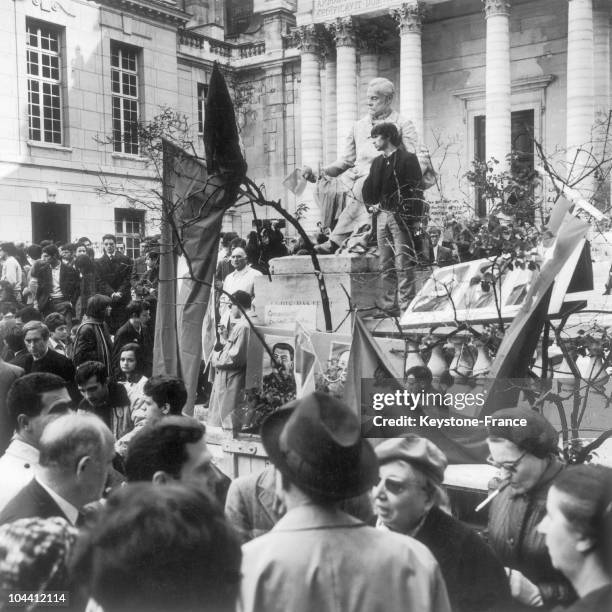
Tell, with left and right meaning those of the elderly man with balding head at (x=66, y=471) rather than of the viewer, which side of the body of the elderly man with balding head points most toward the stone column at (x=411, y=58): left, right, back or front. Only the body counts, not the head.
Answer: front

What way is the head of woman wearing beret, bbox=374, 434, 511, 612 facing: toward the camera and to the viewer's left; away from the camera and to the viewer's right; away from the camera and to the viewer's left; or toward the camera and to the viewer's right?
toward the camera and to the viewer's left

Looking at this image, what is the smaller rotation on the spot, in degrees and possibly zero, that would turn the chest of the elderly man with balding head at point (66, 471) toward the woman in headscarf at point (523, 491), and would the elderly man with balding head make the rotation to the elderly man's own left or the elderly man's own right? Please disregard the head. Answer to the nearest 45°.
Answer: approximately 45° to the elderly man's own right

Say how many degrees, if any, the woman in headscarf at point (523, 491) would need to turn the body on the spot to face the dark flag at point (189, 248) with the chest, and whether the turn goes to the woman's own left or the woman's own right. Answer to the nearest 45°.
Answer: approximately 90° to the woman's own right

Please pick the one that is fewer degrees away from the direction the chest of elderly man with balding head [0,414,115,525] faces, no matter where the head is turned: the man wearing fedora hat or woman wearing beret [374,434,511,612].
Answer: the woman wearing beret

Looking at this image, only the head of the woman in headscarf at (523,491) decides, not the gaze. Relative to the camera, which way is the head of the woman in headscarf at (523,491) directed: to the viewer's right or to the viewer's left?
to the viewer's left

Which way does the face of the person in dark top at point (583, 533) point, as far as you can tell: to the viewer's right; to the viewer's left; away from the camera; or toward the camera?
to the viewer's left

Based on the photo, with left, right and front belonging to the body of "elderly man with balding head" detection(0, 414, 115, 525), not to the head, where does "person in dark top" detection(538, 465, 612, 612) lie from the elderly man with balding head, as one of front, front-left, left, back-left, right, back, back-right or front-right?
right

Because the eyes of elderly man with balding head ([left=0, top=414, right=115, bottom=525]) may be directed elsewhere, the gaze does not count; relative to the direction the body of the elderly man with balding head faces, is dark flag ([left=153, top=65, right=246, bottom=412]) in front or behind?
in front

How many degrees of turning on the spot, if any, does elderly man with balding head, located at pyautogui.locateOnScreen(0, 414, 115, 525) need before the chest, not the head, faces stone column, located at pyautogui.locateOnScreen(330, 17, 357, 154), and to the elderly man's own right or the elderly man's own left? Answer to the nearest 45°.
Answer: approximately 45° to the elderly man's own left

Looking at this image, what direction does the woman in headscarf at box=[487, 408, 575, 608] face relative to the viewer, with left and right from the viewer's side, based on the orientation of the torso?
facing the viewer and to the left of the viewer

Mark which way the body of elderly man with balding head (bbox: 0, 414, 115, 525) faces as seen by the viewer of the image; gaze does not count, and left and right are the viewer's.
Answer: facing away from the viewer and to the right of the viewer
